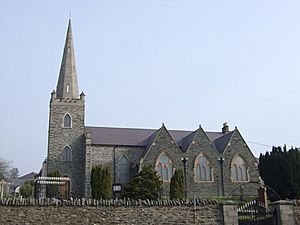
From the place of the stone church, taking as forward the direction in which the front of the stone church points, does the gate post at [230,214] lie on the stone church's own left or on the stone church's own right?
on the stone church's own left

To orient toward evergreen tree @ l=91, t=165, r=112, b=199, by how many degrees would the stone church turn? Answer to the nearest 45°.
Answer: approximately 45° to its right

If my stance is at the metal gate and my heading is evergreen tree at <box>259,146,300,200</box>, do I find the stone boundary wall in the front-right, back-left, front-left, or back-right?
back-left

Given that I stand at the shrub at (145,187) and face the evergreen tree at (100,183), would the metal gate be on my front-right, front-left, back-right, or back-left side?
back-left

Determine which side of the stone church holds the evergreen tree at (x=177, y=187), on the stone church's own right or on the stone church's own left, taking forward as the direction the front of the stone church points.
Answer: on the stone church's own left

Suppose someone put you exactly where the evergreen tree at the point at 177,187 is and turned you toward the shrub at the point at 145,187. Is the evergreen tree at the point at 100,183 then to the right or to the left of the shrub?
right

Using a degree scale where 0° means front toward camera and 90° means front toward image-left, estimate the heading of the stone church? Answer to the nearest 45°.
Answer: approximately 0°

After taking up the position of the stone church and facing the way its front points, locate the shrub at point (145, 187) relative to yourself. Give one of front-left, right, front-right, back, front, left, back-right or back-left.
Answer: front

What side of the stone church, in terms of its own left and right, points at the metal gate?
front
